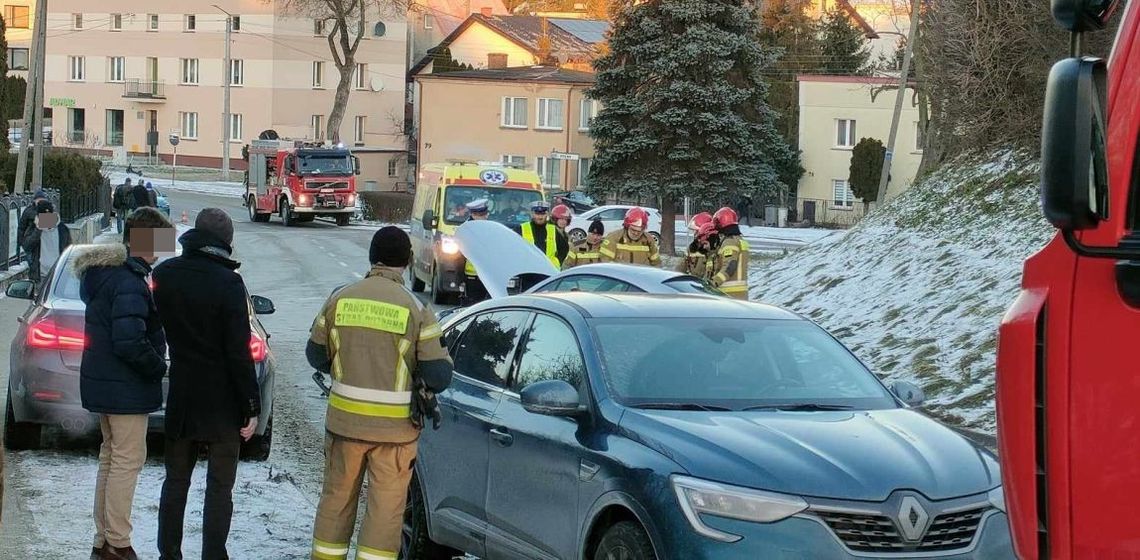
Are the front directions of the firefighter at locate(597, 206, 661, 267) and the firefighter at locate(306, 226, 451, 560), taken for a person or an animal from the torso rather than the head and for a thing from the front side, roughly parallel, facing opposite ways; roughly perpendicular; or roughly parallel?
roughly parallel, facing opposite ways

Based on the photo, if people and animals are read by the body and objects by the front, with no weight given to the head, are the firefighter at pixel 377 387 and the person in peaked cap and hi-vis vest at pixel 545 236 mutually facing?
yes

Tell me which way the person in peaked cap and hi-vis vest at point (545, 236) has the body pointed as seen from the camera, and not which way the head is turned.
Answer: toward the camera

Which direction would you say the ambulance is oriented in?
toward the camera

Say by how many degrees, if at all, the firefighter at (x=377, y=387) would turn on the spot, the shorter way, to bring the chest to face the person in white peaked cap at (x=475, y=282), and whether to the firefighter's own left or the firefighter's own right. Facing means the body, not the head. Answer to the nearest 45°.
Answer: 0° — they already face them

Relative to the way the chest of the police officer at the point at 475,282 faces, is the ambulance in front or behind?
behind

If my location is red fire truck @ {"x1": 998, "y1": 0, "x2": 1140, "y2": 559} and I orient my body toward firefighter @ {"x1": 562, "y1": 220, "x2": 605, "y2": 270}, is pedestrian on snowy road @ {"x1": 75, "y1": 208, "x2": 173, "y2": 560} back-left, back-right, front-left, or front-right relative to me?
front-left

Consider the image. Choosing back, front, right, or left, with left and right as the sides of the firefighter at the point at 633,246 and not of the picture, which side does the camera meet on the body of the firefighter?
front

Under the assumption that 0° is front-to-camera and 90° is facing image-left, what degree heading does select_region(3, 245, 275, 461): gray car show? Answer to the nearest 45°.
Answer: approximately 180°

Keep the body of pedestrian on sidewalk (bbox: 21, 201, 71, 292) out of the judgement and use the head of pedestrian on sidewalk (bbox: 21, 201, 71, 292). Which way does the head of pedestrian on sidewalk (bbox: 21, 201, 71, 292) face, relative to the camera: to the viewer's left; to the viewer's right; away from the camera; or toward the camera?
toward the camera

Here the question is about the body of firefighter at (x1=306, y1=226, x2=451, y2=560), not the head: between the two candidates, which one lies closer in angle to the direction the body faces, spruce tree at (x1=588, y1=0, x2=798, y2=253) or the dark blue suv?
the spruce tree

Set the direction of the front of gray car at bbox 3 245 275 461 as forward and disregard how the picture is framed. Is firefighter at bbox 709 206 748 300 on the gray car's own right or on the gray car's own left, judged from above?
on the gray car's own right
